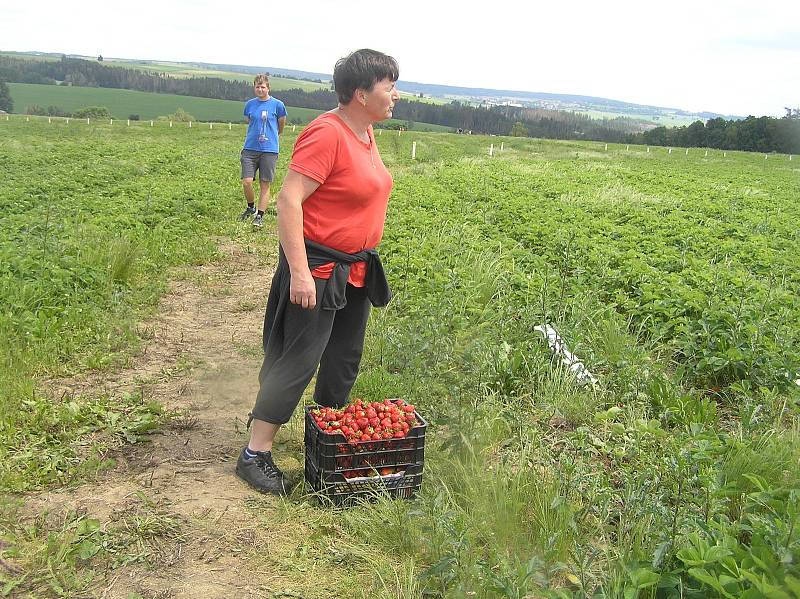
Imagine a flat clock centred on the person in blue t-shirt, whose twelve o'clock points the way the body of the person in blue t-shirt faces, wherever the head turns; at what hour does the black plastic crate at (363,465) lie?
The black plastic crate is roughly at 12 o'clock from the person in blue t-shirt.

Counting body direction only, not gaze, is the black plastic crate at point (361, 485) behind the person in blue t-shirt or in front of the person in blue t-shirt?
in front

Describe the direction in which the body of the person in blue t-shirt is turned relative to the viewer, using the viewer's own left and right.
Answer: facing the viewer

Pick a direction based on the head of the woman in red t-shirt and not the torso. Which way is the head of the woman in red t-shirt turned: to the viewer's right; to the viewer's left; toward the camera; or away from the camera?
to the viewer's right

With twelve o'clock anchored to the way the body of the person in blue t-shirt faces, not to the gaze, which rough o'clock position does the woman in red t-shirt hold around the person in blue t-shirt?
The woman in red t-shirt is roughly at 12 o'clock from the person in blue t-shirt.

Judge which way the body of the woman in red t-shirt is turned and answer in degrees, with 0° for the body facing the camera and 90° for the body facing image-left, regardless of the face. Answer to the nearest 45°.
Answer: approximately 315°

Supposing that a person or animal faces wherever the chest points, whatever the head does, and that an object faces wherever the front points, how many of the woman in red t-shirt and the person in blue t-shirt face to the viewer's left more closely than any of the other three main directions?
0

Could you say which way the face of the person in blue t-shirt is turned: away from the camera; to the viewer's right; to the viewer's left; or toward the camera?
toward the camera

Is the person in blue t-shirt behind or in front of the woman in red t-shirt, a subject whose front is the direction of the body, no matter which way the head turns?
behind
